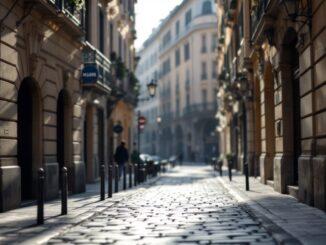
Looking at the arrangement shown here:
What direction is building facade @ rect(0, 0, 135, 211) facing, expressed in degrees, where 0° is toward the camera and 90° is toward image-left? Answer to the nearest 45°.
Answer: approximately 315°

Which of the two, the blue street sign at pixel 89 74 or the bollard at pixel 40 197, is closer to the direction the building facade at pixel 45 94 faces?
the bollard

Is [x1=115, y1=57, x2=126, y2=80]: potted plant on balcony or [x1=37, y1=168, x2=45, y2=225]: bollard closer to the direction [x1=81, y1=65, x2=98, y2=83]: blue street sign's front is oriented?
the bollard

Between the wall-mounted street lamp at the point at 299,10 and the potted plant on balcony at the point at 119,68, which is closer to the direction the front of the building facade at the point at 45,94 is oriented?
the wall-mounted street lamp

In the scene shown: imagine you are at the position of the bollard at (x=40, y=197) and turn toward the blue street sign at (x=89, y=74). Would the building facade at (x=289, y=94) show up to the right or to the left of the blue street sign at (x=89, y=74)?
right
